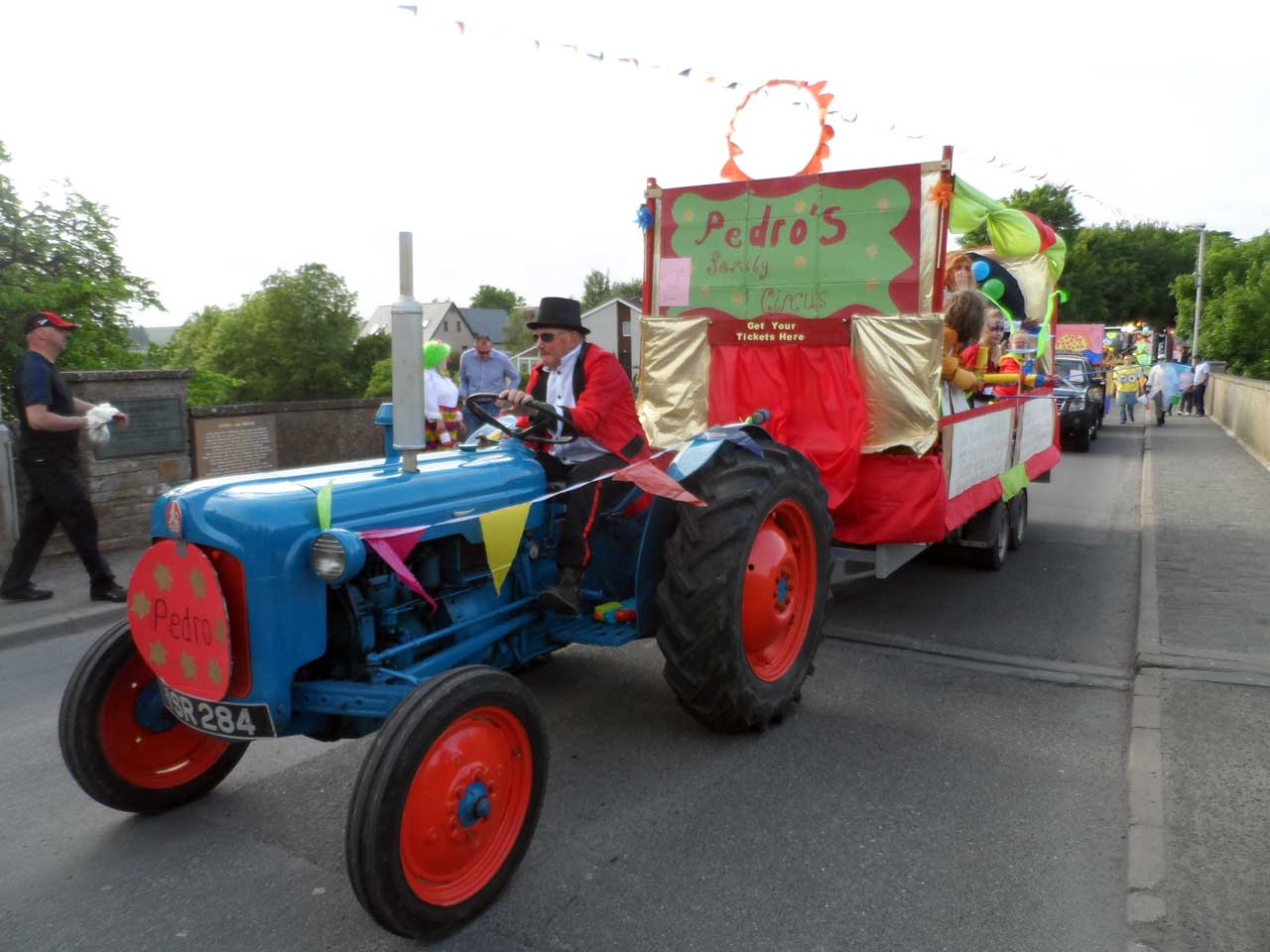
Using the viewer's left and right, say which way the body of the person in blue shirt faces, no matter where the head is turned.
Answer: facing the viewer

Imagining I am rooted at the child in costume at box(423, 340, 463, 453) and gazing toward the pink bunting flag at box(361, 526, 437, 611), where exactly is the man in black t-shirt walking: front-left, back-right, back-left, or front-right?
front-right

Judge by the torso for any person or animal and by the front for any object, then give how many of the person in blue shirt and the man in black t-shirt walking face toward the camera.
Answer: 1

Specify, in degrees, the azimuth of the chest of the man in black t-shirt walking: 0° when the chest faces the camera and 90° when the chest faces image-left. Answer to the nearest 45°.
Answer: approximately 270°

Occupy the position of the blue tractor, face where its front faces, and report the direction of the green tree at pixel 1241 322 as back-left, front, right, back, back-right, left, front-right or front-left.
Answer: back

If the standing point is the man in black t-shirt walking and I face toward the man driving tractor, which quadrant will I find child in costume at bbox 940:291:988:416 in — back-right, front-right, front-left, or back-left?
front-left

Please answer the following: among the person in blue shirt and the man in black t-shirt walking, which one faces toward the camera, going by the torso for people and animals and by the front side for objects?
the person in blue shirt

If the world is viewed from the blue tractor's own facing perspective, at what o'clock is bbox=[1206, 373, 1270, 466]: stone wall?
The stone wall is roughly at 6 o'clock from the blue tractor.

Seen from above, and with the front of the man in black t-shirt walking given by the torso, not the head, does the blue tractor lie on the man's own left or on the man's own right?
on the man's own right

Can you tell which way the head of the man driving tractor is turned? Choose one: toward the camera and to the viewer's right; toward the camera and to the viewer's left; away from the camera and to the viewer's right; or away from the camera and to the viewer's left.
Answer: toward the camera and to the viewer's left

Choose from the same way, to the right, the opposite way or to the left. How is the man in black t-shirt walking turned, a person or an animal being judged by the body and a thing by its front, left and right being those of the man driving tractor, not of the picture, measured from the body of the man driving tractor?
the opposite way

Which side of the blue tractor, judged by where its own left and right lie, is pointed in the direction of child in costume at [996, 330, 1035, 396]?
back

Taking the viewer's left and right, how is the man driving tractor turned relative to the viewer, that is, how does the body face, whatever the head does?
facing the viewer and to the left of the viewer

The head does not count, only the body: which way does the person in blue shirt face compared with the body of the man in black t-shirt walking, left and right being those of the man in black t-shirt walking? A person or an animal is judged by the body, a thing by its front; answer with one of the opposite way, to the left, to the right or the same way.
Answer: to the right
